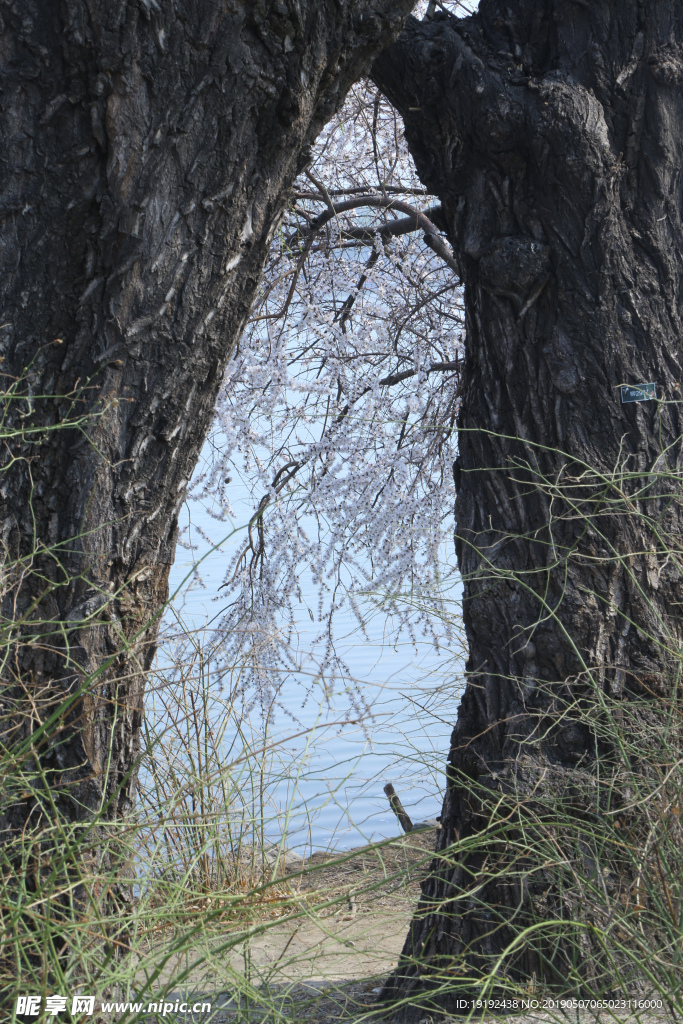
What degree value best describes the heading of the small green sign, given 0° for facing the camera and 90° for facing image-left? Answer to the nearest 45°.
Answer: approximately 0°

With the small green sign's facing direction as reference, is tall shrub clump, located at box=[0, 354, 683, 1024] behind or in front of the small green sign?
in front

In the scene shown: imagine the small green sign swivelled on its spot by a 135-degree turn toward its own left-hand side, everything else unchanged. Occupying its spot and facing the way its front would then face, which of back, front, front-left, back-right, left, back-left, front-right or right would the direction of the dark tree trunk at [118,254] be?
back
